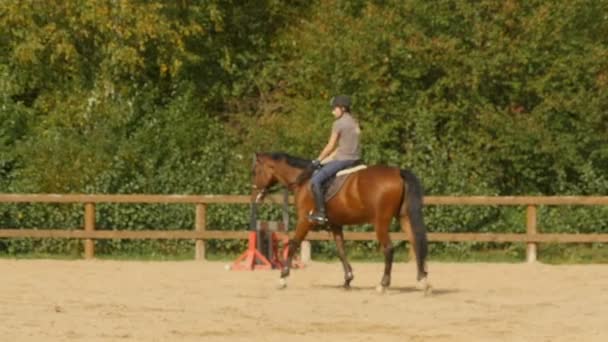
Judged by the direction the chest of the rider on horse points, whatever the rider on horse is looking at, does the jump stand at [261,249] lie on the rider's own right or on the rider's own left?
on the rider's own right

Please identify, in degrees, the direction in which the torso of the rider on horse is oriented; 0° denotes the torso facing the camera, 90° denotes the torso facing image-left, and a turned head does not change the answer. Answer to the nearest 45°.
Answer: approximately 90°

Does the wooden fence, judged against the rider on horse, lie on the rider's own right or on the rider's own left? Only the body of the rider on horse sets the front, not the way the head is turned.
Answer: on the rider's own right
